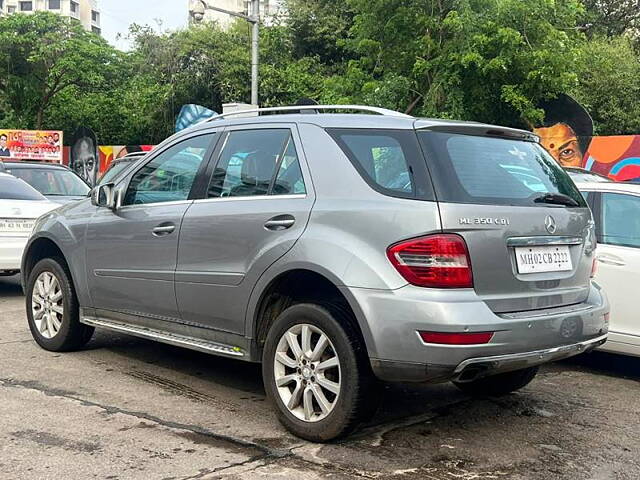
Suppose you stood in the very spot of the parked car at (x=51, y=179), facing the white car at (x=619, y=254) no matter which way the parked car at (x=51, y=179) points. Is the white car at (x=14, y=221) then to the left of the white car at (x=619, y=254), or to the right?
right

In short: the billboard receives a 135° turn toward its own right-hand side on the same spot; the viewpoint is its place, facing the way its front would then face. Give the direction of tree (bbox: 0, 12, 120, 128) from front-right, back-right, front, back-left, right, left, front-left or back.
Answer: front-right

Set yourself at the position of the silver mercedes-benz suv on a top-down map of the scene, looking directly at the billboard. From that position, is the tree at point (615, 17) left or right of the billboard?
right

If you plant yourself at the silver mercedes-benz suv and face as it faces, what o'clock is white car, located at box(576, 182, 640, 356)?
The white car is roughly at 3 o'clock from the silver mercedes-benz suv.

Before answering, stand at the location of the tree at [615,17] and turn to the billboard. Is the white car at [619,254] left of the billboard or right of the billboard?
left

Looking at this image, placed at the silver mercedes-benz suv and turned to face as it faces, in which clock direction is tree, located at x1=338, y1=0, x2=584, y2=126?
The tree is roughly at 2 o'clock from the silver mercedes-benz suv.

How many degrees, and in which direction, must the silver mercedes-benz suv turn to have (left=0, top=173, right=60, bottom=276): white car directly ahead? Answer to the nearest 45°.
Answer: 0° — it already faces it

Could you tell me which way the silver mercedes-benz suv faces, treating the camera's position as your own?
facing away from the viewer and to the left of the viewer

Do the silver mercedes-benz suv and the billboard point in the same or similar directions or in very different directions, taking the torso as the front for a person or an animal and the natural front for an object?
very different directions
